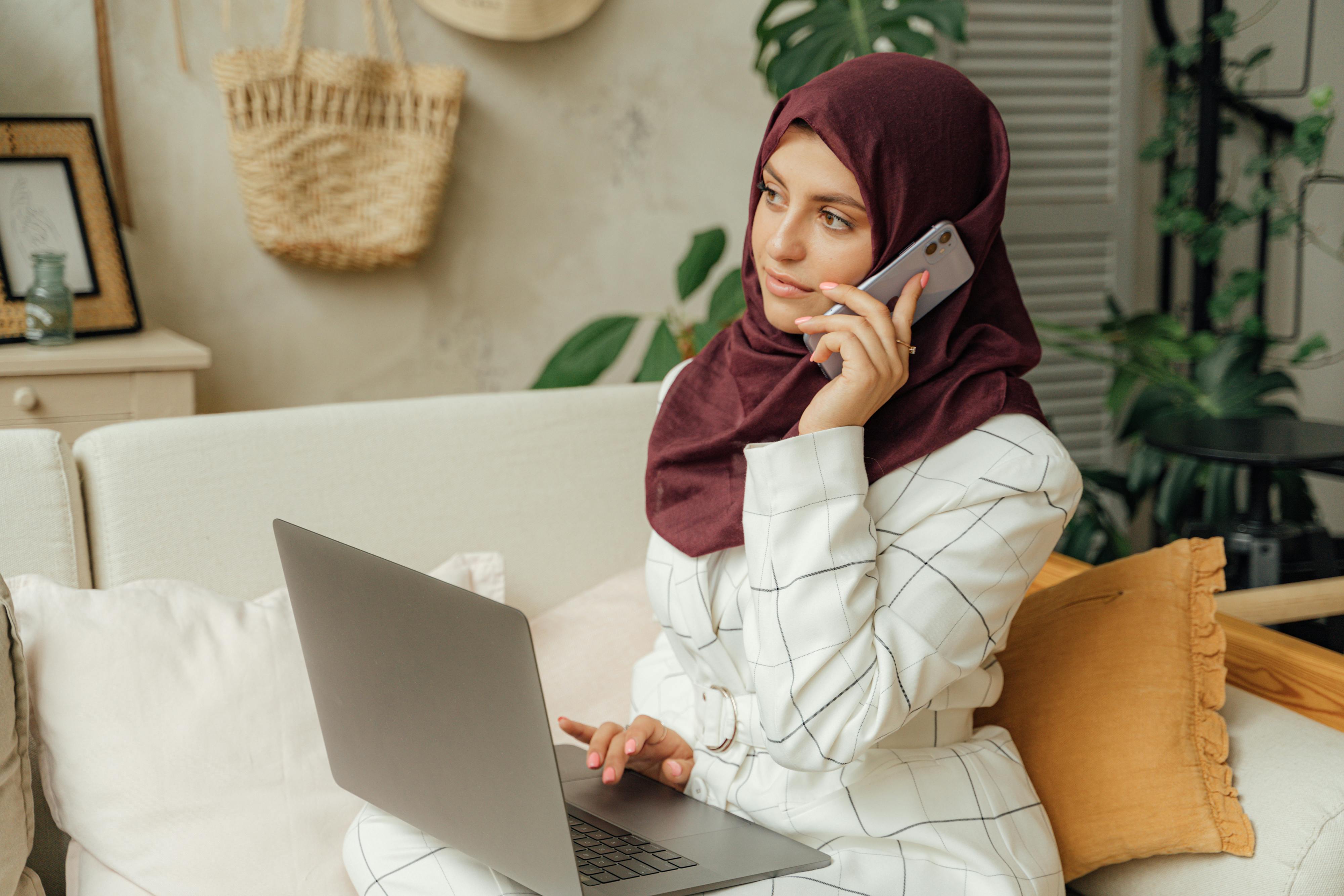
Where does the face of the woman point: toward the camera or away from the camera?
toward the camera

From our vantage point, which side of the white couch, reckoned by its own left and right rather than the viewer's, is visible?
front

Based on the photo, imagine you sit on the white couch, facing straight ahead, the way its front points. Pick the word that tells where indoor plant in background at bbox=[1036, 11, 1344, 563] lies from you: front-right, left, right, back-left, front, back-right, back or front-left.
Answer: back-left

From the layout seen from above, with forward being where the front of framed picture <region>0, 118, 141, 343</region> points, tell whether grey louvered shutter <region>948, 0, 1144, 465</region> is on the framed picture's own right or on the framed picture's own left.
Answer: on the framed picture's own left

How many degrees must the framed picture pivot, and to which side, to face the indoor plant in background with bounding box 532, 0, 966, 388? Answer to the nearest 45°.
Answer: approximately 90° to its left

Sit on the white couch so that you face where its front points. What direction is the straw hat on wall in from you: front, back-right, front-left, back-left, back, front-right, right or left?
back

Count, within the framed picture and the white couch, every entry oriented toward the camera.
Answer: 2

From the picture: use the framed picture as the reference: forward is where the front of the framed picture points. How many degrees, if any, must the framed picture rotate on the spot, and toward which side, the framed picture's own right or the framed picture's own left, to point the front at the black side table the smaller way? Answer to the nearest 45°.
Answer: approximately 45° to the framed picture's own left

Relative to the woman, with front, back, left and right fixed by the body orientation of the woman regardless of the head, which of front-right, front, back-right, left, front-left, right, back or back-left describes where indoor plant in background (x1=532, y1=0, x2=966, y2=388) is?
back-right

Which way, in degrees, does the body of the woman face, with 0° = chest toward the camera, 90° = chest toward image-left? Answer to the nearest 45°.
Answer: approximately 45°

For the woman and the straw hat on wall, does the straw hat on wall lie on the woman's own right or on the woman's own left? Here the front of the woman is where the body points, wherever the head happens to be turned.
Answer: on the woman's own right

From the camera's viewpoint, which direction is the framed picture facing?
toward the camera

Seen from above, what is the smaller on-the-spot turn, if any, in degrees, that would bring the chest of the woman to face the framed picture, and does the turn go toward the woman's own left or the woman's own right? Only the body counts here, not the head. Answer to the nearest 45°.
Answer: approximately 90° to the woman's own right
